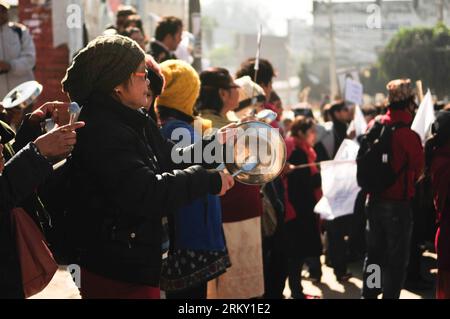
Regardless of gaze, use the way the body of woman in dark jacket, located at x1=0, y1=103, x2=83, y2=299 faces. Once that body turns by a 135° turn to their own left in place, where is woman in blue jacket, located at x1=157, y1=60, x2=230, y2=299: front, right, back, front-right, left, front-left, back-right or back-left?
right

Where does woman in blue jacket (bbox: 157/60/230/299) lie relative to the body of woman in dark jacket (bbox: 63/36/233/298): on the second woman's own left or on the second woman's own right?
on the second woman's own left

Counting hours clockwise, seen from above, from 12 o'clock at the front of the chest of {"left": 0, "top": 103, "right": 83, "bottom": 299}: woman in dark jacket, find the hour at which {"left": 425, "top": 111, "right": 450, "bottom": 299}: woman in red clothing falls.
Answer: {"left": 425, "top": 111, "right": 450, "bottom": 299}: woman in red clothing is roughly at 11 o'clock from {"left": 0, "top": 103, "right": 83, "bottom": 299}: woman in dark jacket.

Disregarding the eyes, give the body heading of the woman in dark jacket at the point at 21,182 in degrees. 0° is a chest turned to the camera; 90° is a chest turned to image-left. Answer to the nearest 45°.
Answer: approximately 270°

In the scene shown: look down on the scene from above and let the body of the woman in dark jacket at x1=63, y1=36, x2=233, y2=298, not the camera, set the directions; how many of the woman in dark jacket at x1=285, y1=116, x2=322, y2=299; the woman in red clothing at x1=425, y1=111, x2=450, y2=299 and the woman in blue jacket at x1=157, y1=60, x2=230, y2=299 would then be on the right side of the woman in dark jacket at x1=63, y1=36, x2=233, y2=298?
0

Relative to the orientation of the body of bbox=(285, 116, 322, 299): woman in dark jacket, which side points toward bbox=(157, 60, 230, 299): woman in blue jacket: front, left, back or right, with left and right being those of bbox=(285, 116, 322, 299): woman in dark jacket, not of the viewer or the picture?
right

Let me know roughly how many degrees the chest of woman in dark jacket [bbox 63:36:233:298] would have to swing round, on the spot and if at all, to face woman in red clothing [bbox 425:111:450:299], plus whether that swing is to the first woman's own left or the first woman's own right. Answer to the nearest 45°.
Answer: approximately 45° to the first woman's own left

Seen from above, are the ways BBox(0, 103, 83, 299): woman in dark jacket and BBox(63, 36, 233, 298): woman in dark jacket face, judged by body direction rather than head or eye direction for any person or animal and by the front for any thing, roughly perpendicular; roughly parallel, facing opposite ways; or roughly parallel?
roughly parallel

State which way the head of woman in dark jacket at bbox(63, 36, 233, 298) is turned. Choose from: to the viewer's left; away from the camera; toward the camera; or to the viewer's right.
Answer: to the viewer's right

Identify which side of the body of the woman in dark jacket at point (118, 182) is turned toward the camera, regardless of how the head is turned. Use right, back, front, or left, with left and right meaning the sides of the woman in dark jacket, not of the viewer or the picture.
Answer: right
